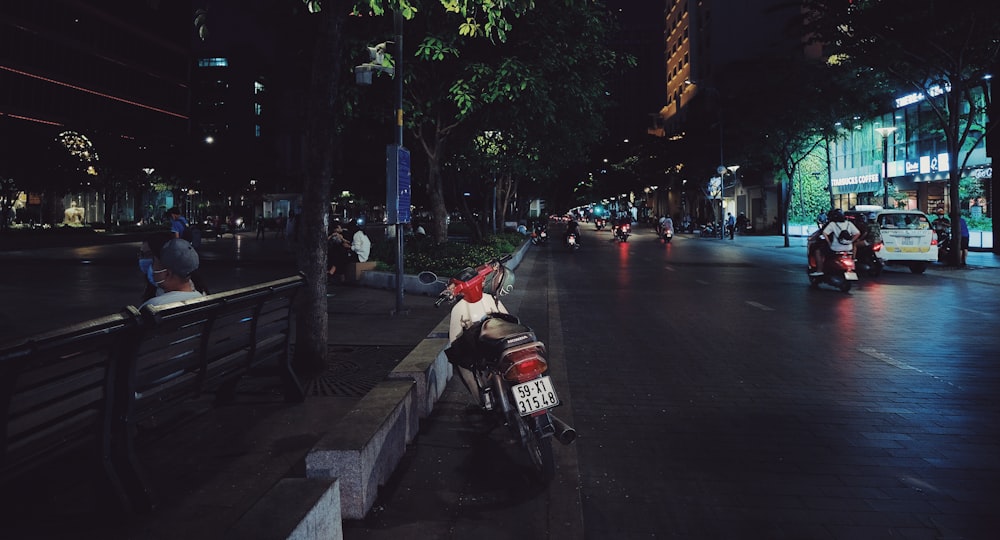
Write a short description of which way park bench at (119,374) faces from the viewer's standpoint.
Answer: facing away from the viewer and to the left of the viewer

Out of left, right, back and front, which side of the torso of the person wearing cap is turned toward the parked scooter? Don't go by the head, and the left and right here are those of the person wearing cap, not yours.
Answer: back

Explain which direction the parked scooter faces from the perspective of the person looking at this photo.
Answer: facing away from the viewer and to the left of the viewer

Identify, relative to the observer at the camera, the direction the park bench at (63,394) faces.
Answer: facing away from the viewer and to the left of the viewer

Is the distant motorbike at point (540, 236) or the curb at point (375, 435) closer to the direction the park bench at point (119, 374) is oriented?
the distant motorbike

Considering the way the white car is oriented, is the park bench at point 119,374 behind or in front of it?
behind

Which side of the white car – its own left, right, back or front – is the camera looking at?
back

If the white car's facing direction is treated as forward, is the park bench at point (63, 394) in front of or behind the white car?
behind

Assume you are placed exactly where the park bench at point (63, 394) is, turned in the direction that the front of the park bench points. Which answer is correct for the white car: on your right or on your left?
on your right
